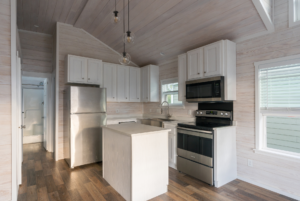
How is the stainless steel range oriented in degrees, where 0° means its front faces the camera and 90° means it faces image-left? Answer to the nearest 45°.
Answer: approximately 45°

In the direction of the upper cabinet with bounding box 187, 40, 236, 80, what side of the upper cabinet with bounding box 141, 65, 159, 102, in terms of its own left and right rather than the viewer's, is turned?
left

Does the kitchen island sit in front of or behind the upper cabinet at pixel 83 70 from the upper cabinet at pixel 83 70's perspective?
in front

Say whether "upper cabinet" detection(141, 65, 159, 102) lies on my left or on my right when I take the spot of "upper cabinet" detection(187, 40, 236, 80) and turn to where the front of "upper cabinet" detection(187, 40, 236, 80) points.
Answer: on my right

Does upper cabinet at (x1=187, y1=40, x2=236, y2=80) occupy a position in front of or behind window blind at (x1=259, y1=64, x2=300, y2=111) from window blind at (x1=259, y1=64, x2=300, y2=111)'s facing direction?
in front

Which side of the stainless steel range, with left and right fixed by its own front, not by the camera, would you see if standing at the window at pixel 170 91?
right

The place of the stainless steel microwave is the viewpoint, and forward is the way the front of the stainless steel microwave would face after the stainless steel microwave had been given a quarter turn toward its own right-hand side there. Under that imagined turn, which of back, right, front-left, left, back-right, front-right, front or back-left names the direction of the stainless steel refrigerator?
front-left

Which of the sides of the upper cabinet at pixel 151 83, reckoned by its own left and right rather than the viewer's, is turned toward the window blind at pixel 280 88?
left

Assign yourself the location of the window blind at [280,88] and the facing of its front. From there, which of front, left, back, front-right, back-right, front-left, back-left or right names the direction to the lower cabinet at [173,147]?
front-right

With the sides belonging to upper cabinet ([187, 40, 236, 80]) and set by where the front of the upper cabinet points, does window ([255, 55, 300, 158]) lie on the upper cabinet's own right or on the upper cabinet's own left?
on the upper cabinet's own left
